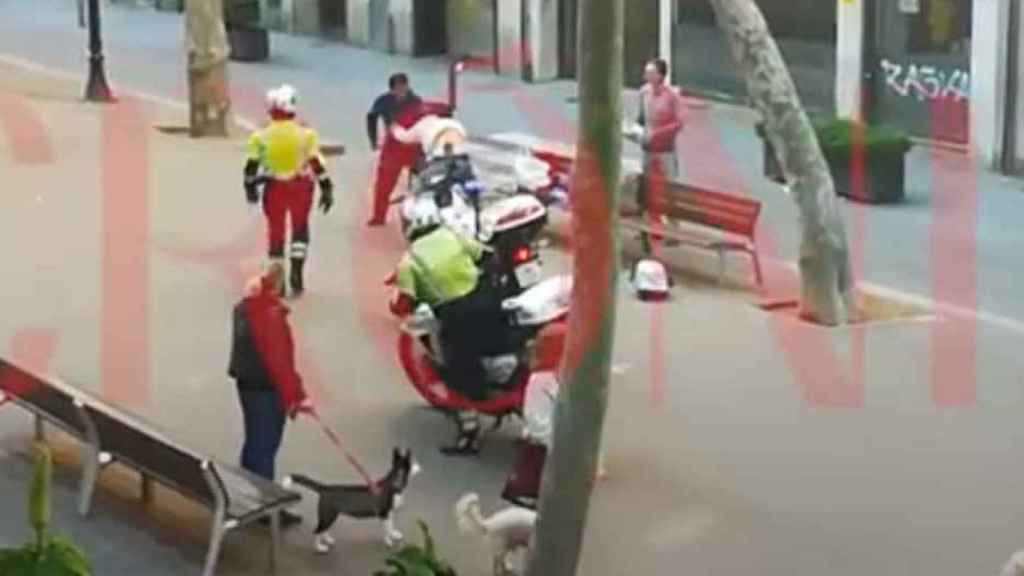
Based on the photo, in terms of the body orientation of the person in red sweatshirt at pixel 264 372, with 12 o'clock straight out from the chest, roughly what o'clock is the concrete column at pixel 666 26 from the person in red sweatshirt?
The concrete column is roughly at 11 o'clock from the person in red sweatshirt.

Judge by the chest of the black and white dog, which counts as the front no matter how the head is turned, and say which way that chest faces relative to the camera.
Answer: to the viewer's right

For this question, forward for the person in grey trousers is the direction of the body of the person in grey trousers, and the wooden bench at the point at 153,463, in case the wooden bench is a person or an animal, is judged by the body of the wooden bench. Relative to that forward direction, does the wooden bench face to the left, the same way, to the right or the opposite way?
the opposite way

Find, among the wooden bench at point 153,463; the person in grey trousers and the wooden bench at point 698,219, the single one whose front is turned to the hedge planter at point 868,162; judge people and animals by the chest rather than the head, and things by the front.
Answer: the wooden bench at point 153,463

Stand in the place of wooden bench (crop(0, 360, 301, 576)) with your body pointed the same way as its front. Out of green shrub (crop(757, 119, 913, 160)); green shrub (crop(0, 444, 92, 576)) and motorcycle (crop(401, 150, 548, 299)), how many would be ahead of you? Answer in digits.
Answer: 2

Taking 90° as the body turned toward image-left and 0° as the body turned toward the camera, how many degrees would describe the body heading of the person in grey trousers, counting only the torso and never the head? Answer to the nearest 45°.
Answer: approximately 45°

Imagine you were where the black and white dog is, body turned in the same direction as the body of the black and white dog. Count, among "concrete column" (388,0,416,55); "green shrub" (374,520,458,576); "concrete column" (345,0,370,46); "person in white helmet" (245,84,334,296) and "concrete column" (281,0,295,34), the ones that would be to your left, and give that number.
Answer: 4

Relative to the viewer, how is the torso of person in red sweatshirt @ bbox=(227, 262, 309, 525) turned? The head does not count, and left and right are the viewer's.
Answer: facing away from the viewer and to the right of the viewer
